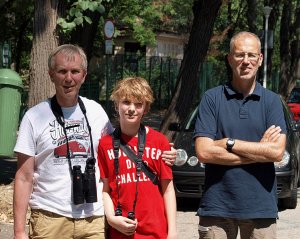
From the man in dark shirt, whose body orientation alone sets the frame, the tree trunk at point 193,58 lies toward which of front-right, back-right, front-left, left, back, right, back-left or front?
back

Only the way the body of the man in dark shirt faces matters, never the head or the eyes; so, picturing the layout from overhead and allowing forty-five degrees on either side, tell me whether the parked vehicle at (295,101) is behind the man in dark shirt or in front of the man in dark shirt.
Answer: behind

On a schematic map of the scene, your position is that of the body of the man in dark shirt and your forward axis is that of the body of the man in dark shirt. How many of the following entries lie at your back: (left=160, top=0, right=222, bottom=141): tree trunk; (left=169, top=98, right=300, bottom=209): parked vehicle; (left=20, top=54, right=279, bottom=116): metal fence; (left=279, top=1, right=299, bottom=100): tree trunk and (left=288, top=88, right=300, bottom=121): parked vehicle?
5

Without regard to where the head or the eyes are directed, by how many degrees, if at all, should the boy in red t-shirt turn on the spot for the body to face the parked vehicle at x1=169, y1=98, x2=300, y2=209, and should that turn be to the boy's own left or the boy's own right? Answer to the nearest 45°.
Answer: approximately 180°

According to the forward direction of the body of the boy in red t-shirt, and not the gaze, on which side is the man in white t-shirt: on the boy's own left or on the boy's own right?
on the boy's own right

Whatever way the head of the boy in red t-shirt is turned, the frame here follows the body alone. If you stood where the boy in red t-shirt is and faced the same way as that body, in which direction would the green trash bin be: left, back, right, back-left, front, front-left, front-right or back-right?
back-right

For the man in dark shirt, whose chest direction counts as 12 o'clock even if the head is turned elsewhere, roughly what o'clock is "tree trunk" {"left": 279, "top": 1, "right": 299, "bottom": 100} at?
The tree trunk is roughly at 6 o'clock from the man in dark shirt.

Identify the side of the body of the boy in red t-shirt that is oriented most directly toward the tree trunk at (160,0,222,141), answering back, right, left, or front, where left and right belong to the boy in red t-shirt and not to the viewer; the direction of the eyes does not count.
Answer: back

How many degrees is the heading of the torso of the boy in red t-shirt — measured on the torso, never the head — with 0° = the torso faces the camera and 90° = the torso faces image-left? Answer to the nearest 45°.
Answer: approximately 0°

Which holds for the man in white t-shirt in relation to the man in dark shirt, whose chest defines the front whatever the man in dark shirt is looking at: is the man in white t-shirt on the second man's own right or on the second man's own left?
on the second man's own right

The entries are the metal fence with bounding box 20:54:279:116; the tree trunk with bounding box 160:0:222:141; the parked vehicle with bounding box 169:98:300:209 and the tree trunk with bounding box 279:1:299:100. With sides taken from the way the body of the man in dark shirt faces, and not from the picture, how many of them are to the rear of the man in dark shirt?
4

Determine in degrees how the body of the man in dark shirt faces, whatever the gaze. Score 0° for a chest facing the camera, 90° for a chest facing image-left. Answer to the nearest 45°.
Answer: approximately 0°

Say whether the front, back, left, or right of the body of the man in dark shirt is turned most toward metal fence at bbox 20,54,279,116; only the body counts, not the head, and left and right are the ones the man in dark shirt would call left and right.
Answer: back
